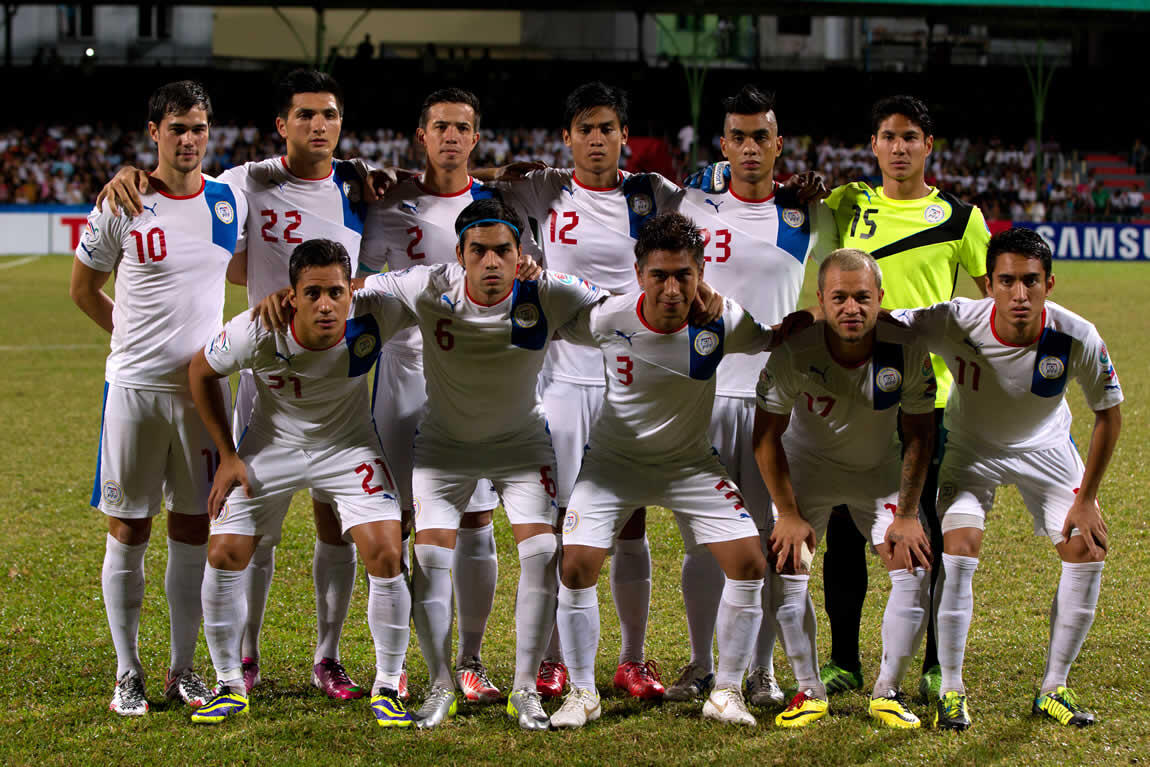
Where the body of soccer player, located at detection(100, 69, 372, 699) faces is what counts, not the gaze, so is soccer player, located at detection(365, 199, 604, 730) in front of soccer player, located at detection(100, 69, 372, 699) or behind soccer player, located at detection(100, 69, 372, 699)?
in front

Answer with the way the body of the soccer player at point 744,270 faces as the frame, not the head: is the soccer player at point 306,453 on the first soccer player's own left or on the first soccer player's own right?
on the first soccer player's own right

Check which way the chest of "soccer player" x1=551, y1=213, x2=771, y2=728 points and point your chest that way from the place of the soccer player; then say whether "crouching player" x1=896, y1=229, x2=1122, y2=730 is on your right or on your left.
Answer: on your left

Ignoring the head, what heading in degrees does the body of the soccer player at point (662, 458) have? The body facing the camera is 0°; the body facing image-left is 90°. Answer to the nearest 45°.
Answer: approximately 0°

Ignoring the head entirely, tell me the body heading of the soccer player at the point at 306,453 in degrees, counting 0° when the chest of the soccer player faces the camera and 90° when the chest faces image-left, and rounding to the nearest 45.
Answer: approximately 0°

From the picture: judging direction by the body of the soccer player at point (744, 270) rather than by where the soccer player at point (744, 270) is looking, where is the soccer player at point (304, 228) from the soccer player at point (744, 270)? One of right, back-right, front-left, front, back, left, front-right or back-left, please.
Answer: right

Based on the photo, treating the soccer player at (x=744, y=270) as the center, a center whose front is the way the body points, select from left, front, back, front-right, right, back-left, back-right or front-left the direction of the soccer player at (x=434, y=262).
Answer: right

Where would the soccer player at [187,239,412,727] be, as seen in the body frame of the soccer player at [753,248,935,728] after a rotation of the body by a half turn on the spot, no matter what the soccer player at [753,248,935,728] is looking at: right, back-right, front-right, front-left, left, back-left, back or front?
left

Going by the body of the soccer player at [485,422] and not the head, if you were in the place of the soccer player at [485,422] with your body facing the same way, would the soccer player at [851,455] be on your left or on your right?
on your left

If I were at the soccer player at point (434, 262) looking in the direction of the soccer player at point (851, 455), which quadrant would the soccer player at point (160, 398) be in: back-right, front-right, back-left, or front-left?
back-right

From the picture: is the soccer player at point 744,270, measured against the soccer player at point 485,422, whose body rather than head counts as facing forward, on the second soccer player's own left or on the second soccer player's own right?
on the second soccer player's own left
